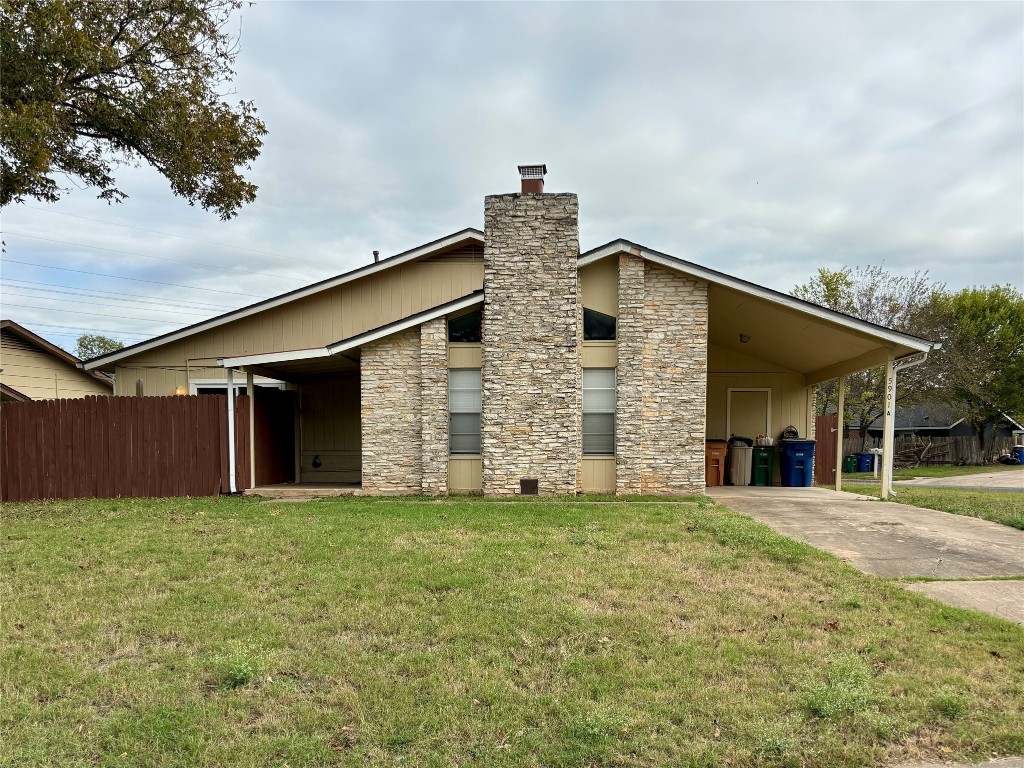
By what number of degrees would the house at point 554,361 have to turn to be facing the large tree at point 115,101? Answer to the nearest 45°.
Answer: approximately 90° to its right

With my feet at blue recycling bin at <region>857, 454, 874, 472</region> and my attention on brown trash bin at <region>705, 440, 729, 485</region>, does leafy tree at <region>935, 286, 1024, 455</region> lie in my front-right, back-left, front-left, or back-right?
back-left

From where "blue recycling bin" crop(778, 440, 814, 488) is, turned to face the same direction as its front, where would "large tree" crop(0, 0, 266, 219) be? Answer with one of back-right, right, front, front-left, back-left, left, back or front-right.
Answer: front-right

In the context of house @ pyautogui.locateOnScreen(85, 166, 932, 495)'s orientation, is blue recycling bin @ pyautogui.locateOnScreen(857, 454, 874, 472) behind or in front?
behind

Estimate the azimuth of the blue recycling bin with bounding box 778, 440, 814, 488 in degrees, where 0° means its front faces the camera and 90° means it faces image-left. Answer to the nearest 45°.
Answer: approximately 0°

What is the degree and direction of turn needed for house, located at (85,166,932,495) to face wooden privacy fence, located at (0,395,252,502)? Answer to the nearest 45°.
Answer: approximately 90° to its right

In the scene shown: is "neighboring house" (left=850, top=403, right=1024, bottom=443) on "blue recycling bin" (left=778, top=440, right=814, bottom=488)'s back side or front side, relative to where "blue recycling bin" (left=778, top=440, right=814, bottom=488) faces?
on the back side
